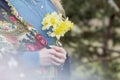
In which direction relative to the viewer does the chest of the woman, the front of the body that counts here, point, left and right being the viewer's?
facing the viewer and to the right of the viewer
